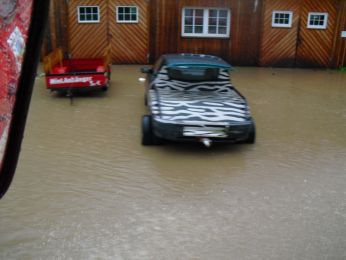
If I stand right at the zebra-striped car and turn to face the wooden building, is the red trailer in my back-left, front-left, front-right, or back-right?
front-left

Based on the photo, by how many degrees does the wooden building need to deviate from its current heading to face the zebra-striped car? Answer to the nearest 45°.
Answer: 0° — it already faces it

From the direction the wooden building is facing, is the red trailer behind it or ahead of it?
ahead

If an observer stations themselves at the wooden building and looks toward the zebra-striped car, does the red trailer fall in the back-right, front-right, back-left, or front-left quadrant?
front-right

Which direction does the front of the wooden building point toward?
toward the camera
